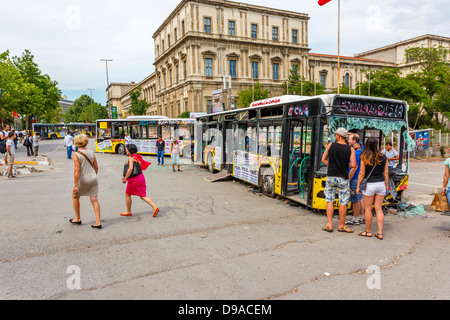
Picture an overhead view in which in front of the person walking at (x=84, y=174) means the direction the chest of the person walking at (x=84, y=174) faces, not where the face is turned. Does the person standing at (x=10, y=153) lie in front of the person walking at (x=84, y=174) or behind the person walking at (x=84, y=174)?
in front

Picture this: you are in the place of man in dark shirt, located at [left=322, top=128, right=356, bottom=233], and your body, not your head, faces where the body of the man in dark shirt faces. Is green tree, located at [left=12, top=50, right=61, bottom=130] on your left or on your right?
on your left

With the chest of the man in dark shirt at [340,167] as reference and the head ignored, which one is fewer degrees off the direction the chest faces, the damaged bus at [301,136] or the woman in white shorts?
the damaged bus

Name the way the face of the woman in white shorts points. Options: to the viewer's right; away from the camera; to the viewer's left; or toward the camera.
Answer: away from the camera

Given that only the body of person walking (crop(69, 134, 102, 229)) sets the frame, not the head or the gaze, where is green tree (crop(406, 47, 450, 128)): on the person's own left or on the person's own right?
on the person's own right

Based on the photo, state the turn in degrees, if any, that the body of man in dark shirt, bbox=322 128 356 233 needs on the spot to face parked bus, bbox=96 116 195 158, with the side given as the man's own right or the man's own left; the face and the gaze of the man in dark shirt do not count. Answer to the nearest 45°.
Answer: approximately 45° to the man's own left

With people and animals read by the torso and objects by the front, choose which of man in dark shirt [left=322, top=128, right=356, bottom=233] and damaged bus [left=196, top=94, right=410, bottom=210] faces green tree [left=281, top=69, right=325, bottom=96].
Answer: the man in dark shirt

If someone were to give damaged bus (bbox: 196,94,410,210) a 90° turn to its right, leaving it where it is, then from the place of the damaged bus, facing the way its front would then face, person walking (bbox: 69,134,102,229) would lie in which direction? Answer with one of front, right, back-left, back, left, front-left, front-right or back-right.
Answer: front

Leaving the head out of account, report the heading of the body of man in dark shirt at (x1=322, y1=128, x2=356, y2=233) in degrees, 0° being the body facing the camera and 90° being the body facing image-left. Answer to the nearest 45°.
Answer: approximately 180°

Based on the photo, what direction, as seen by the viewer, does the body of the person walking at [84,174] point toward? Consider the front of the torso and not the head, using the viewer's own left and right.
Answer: facing away from the viewer and to the left of the viewer

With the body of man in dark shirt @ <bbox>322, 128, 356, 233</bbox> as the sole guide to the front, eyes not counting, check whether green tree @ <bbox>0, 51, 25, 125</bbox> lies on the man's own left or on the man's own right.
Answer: on the man's own left

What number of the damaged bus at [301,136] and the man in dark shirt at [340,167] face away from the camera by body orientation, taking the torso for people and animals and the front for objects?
1

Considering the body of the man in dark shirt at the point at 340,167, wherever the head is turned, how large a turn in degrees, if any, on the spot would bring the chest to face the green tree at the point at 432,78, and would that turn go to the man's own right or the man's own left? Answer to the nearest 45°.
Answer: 0° — they already face it

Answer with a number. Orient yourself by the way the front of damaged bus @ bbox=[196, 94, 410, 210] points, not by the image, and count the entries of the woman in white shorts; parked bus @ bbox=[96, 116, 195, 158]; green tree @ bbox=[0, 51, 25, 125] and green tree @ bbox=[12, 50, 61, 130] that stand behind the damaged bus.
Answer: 3

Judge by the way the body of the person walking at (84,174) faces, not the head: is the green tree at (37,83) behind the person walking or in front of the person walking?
in front
